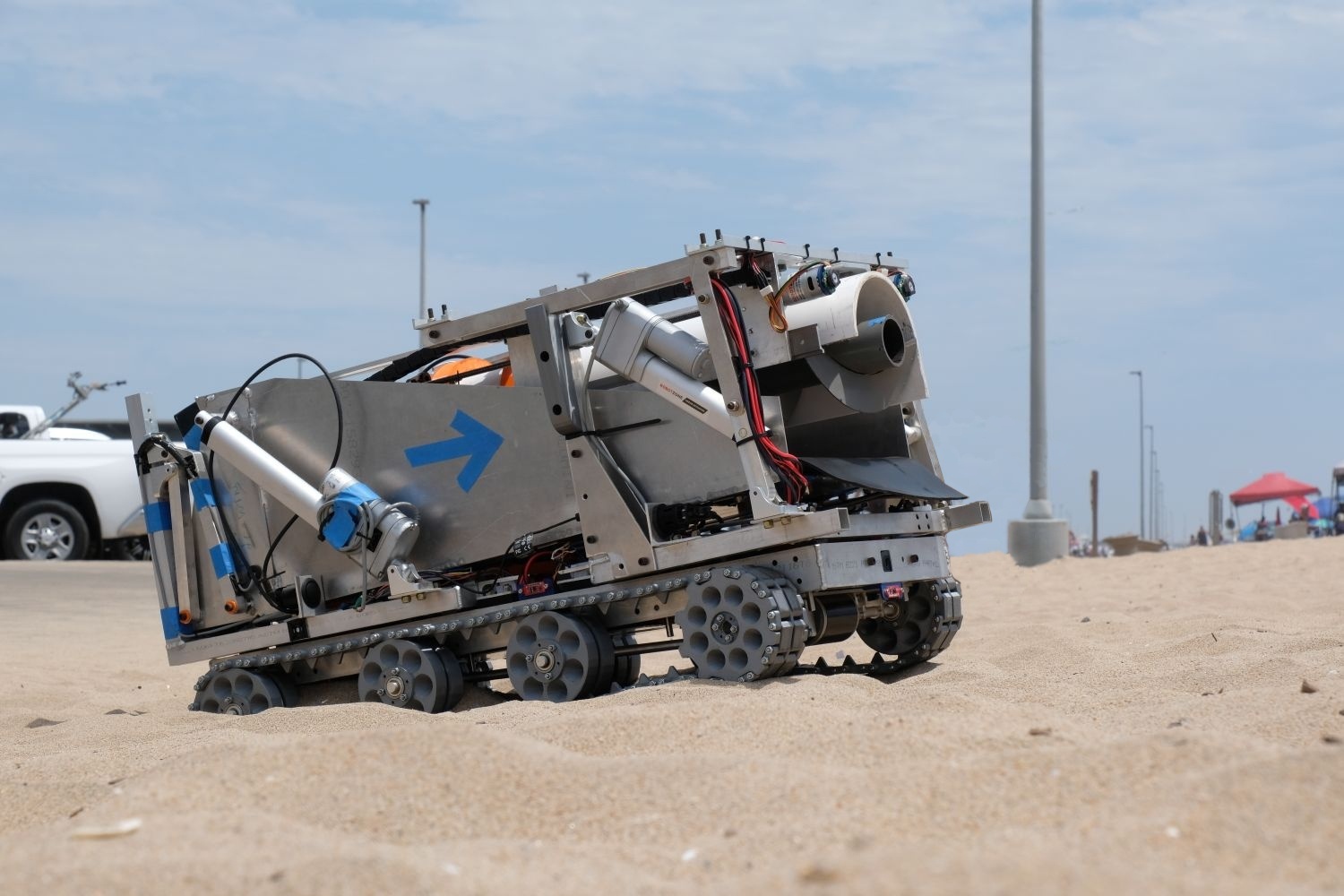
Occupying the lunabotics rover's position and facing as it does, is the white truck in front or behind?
behind

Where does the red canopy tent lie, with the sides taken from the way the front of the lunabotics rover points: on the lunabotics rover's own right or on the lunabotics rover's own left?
on the lunabotics rover's own left

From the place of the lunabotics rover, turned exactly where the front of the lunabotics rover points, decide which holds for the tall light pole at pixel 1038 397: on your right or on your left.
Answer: on your left
